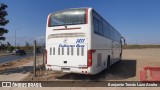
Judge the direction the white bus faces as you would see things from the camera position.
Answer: facing away from the viewer and to the right of the viewer

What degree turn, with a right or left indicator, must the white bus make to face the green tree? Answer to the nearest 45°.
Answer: approximately 90° to its left
